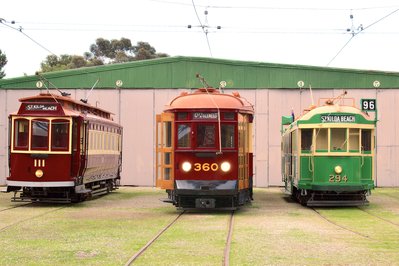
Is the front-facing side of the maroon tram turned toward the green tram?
no

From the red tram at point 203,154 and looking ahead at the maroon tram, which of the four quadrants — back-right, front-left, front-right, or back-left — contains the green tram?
back-right

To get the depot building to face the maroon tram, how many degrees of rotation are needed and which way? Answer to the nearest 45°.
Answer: approximately 45° to its right

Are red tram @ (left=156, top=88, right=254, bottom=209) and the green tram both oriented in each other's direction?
no

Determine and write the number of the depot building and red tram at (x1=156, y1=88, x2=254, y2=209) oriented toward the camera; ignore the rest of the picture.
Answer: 2

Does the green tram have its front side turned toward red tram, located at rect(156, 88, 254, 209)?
no

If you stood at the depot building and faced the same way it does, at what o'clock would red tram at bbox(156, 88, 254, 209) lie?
The red tram is roughly at 12 o'clock from the depot building.

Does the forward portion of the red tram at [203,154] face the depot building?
no

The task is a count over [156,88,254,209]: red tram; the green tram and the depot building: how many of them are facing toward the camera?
3

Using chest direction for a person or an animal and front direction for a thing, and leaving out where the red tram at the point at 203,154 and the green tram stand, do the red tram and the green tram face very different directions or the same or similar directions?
same or similar directions

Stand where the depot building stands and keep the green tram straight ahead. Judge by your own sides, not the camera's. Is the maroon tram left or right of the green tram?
right

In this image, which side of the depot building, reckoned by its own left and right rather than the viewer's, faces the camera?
front

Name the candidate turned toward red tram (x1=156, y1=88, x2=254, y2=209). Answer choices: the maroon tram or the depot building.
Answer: the depot building

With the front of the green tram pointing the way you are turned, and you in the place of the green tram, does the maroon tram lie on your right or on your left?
on your right

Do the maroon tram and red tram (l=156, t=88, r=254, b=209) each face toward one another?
no

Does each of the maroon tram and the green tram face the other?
no

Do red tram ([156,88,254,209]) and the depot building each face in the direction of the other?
no

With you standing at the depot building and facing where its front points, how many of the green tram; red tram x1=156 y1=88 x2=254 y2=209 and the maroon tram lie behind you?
0

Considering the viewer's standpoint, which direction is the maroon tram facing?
facing the viewer and to the left of the viewer

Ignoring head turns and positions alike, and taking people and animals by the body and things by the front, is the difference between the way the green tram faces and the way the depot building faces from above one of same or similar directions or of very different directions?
same or similar directions

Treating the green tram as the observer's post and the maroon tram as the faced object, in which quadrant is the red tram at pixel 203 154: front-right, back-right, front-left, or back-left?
front-left
